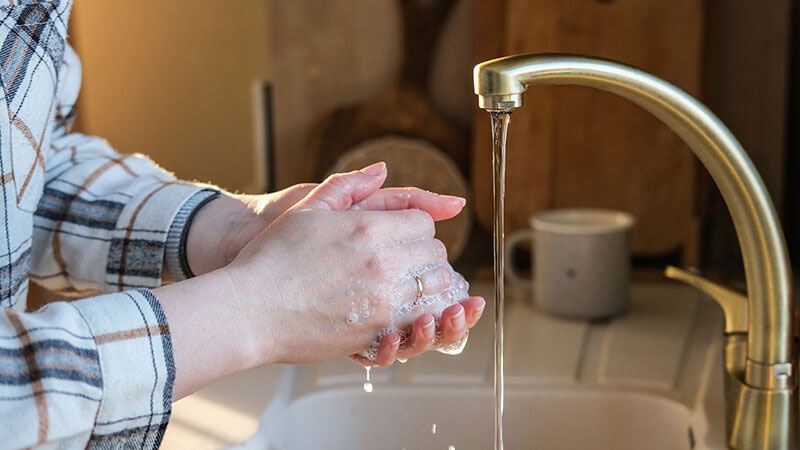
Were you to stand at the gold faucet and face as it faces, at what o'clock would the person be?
The person is roughly at 11 o'clock from the gold faucet.

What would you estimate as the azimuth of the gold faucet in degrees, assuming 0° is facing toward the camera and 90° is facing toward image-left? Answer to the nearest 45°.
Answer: approximately 90°
